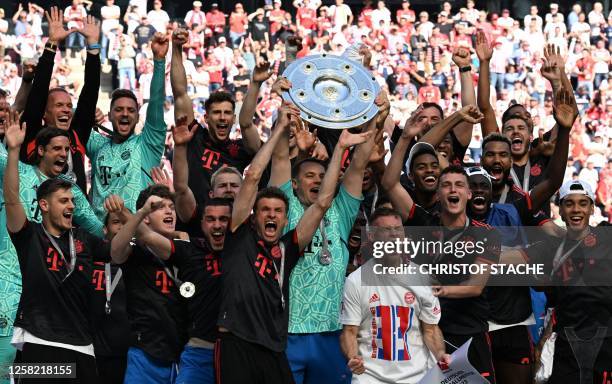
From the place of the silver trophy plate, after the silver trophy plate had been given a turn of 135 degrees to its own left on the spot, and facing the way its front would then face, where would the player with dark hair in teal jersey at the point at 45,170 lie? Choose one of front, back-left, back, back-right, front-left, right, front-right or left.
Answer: back-left

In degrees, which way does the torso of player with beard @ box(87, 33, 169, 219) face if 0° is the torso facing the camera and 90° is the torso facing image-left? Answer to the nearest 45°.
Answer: approximately 0°

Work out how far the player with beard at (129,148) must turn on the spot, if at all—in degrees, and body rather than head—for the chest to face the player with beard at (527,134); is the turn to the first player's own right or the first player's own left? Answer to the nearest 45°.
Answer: approximately 90° to the first player's own left

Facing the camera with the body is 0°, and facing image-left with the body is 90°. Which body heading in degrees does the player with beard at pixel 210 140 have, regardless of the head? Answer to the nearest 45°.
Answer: approximately 0°

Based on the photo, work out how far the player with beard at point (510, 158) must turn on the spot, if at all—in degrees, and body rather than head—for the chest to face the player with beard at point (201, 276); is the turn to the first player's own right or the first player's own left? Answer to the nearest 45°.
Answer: approximately 45° to the first player's own right

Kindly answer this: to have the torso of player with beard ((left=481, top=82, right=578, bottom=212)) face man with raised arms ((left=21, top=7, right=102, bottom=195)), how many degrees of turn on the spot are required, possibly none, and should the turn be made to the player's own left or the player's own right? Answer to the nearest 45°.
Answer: approximately 90° to the player's own right
